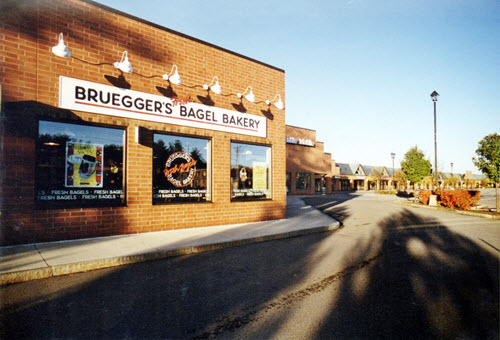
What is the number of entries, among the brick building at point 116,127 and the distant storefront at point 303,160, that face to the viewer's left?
0

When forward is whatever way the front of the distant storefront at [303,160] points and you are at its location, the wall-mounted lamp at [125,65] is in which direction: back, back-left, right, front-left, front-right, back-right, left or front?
front-right

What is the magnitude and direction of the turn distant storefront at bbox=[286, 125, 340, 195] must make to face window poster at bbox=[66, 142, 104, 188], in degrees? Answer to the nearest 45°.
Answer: approximately 45° to its right

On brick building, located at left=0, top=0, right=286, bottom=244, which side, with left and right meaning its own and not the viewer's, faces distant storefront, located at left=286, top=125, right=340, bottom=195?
left

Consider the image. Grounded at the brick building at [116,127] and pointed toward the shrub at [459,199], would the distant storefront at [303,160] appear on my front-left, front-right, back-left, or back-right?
front-left

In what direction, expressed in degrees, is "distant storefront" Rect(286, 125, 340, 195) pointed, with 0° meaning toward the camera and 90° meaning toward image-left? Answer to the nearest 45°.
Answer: approximately 315°

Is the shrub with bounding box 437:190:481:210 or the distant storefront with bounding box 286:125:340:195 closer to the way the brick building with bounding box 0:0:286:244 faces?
the shrub

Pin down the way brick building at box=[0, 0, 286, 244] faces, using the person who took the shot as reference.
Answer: facing the viewer and to the right of the viewer

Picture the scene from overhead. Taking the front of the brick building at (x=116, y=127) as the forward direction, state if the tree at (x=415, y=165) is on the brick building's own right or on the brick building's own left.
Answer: on the brick building's own left

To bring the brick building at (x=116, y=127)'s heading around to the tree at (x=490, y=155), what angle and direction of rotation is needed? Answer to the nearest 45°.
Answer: approximately 45° to its left
